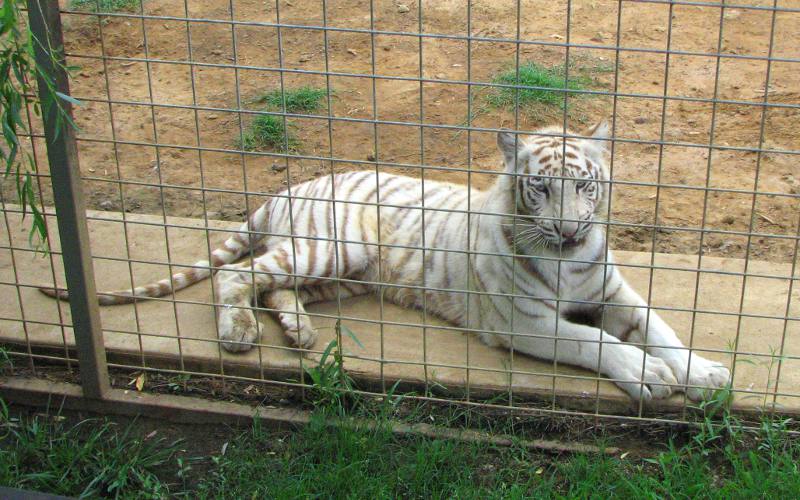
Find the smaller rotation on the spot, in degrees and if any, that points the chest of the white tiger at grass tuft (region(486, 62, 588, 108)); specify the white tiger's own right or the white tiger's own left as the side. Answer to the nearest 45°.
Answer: approximately 135° to the white tiger's own left

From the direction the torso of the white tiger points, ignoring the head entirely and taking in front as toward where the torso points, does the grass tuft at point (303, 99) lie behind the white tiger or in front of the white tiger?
behind

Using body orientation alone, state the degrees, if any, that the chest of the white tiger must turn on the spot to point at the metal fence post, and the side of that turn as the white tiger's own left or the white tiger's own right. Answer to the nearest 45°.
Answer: approximately 135° to the white tiger's own right

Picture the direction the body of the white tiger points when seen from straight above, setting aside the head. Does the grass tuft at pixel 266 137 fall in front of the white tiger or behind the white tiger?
behind

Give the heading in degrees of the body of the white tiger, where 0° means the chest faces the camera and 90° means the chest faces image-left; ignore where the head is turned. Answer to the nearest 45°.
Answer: approximately 315°

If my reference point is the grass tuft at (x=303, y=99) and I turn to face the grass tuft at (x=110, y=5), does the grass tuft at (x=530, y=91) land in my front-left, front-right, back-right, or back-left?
back-right

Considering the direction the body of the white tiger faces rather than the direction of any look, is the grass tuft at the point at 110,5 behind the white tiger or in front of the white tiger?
behind
